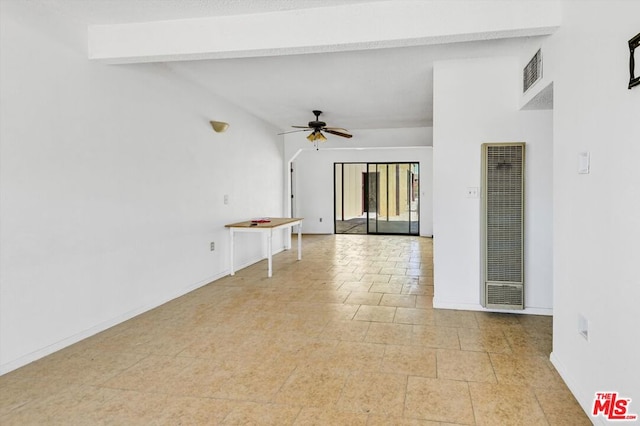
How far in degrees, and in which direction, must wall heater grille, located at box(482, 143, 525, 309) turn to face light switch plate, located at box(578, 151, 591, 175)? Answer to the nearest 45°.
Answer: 0° — it already faces it

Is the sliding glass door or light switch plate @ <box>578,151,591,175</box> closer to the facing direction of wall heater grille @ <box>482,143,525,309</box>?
the light switch plate

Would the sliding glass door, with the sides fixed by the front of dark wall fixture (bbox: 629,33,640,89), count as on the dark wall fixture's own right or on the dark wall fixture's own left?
on the dark wall fixture's own right

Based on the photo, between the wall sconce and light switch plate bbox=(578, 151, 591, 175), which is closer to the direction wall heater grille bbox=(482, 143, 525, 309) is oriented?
the light switch plate

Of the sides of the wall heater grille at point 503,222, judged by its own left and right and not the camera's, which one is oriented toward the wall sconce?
right

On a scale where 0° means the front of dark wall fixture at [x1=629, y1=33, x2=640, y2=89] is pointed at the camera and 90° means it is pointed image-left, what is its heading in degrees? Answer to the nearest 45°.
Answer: approximately 45°

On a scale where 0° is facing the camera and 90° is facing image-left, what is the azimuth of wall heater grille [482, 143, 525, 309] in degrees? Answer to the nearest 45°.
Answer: approximately 0°

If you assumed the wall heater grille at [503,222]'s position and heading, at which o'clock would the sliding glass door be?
The sliding glass door is roughly at 5 o'clock from the wall heater grille.
